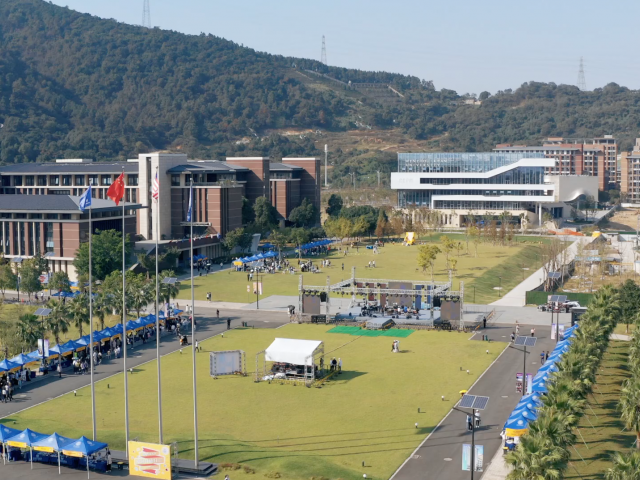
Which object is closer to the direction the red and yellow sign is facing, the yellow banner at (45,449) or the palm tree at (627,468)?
the palm tree

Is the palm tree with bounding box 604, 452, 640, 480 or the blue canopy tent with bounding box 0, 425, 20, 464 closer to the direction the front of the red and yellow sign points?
the palm tree

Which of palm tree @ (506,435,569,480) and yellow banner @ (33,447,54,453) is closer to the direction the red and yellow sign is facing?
the palm tree

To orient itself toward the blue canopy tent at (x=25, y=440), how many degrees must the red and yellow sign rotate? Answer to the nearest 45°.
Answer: approximately 135° to its right

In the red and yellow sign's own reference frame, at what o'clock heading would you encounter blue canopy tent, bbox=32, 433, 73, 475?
The blue canopy tent is roughly at 4 o'clock from the red and yellow sign.

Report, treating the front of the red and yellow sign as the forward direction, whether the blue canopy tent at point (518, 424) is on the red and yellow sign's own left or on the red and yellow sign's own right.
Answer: on the red and yellow sign's own left

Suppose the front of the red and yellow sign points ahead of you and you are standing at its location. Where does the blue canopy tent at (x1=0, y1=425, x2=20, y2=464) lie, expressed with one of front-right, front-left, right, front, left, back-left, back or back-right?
back-right

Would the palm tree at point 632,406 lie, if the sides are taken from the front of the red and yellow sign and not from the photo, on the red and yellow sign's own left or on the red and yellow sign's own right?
on the red and yellow sign's own left

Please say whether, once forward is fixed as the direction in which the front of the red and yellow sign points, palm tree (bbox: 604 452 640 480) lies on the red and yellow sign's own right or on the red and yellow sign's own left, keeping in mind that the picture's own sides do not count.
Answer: on the red and yellow sign's own left

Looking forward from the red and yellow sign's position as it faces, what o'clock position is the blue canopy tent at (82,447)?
The blue canopy tent is roughly at 4 o'clock from the red and yellow sign.

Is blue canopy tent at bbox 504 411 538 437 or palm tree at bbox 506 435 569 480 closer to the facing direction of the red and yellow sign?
the palm tree

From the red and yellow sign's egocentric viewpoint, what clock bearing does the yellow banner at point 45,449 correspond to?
The yellow banner is roughly at 4 o'clock from the red and yellow sign.

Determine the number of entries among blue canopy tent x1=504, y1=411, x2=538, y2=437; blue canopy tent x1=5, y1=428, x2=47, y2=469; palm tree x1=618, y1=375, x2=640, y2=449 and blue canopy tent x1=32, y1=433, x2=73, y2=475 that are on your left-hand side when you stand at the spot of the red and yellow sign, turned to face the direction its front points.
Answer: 2

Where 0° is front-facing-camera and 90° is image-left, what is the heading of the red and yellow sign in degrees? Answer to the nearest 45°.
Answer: approximately 0°
